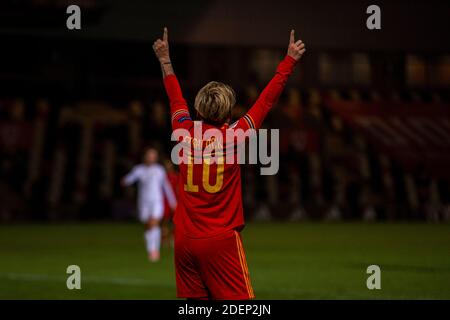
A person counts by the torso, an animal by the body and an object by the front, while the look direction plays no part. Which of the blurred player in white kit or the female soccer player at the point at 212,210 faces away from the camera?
the female soccer player

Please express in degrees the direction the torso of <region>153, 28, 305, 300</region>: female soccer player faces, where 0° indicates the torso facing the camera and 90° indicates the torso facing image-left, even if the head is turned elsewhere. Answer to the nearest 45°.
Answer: approximately 180°

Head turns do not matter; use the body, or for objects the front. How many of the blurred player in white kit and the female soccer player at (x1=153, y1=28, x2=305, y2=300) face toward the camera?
1

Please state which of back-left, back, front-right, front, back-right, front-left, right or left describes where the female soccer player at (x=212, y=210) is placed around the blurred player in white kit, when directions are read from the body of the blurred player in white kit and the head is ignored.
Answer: front

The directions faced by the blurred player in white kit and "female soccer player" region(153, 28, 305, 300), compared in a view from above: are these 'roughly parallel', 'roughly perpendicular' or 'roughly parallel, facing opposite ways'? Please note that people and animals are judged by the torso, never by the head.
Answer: roughly parallel, facing opposite ways

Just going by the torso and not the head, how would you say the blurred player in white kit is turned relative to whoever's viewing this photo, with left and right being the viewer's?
facing the viewer

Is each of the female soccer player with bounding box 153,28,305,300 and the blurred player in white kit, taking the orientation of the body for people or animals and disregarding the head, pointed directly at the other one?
yes

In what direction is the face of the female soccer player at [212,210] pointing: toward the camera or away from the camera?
away from the camera

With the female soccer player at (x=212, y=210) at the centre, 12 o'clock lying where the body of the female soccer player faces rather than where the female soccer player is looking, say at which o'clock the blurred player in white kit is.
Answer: The blurred player in white kit is roughly at 12 o'clock from the female soccer player.
